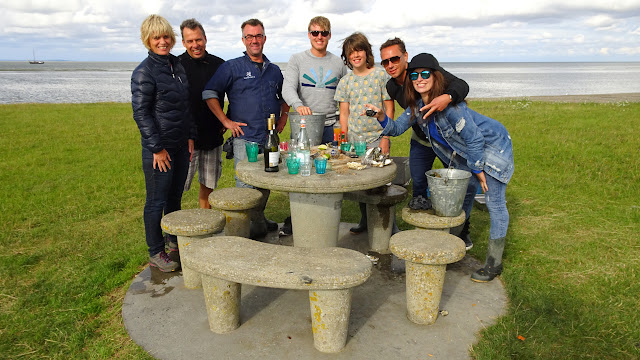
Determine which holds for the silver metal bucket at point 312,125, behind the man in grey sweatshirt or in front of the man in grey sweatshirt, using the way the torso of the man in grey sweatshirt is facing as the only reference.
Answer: in front

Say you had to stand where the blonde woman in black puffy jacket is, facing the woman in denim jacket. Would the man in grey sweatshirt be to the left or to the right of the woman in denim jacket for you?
left

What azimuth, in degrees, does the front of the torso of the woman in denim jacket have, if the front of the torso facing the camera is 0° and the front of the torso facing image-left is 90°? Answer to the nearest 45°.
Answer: approximately 45°

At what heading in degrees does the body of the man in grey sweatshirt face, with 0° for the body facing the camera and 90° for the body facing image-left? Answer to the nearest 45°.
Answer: approximately 0°

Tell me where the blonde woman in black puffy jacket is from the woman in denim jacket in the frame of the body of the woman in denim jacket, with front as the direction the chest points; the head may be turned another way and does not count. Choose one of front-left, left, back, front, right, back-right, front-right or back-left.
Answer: front-right

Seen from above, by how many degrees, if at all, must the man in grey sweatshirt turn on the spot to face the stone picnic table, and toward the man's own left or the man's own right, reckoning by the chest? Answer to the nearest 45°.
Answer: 0° — they already face it

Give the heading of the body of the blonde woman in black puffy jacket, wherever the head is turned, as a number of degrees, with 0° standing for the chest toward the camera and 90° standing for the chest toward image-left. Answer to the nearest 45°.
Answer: approximately 315°
